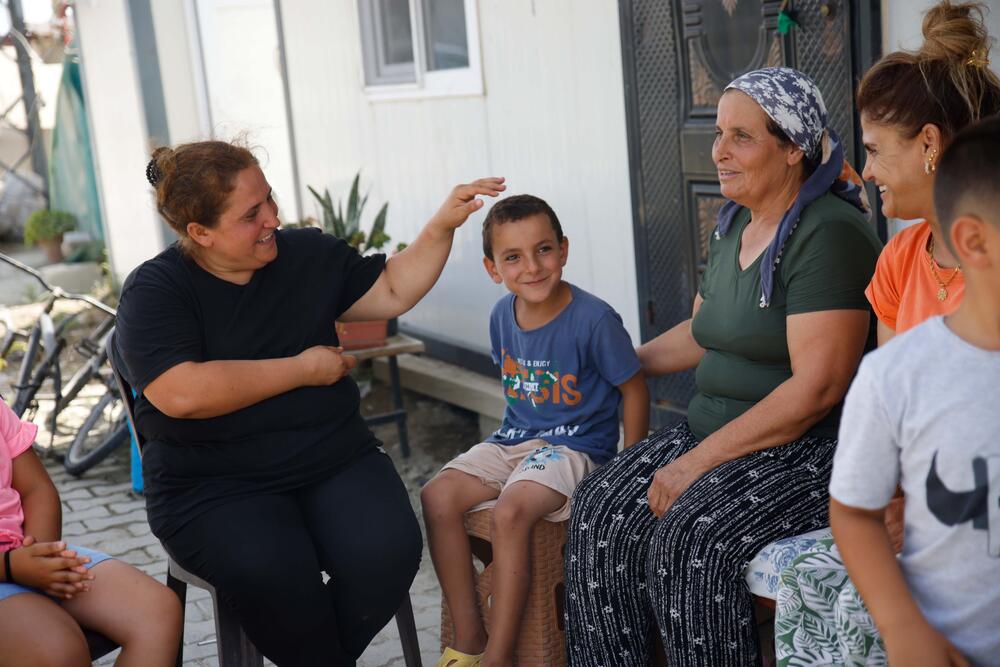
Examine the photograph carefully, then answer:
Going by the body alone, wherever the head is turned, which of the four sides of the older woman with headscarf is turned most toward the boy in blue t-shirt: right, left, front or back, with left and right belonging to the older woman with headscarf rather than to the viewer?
right

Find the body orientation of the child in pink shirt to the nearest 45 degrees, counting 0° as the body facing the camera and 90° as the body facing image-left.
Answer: approximately 315°

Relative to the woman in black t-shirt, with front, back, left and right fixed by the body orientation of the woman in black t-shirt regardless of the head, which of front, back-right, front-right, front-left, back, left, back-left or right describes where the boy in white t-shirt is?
front

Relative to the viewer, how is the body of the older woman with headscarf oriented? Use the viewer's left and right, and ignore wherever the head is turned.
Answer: facing the viewer and to the left of the viewer

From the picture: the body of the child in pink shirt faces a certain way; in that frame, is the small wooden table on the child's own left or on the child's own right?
on the child's own left

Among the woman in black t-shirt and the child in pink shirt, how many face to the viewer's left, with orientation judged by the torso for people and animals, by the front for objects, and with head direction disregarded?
0

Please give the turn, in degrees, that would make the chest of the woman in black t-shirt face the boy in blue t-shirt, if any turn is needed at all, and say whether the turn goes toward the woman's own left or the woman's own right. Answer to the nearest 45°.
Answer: approximately 45° to the woman's own left

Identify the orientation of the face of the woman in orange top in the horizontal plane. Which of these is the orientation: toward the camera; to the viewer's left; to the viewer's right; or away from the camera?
to the viewer's left

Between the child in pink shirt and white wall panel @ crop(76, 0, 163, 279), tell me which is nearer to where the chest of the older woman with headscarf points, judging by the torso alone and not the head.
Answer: the child in pink shirt

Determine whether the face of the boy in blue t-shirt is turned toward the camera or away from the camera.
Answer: toward the camera

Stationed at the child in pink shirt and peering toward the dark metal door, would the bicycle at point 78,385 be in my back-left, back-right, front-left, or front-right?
front-left

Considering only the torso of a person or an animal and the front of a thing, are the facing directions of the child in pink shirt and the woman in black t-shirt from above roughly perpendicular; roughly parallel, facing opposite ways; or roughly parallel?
roughly parallel

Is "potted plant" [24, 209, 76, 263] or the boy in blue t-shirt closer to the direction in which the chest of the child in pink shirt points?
the boy in blue t-shirt

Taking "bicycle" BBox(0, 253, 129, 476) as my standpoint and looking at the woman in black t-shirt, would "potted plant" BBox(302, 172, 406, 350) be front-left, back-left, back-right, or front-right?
front-left
